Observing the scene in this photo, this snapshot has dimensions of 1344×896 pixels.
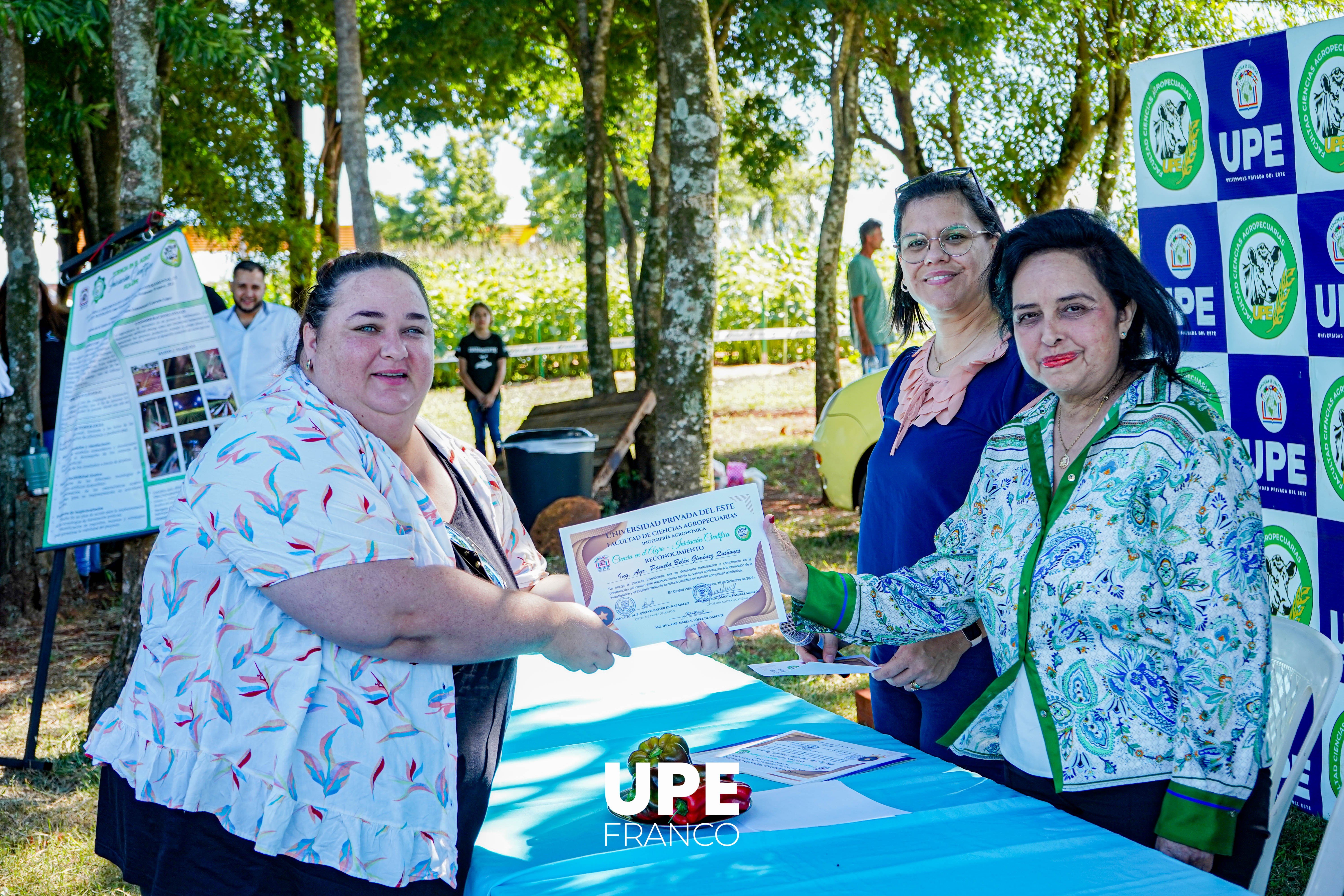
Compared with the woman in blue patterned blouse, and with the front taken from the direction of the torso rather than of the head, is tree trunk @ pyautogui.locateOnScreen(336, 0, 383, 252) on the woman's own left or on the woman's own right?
on the woman's own right

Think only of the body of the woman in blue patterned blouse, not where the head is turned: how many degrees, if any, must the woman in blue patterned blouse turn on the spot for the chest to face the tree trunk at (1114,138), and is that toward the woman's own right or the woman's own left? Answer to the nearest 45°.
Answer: approximately 135° to the woman's own right

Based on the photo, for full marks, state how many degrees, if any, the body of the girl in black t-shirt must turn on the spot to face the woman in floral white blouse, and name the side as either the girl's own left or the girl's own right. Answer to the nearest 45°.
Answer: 0° — they already face them

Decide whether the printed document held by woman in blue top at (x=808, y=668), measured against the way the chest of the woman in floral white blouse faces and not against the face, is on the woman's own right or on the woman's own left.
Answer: on the woman's own left

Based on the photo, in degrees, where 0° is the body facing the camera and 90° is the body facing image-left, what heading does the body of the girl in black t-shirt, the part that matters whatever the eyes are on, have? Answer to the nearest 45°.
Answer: approximately 0°

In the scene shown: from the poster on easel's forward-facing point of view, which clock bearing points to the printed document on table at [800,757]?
The printed document on table is roughly at 10 o'clock from the poster on easel.

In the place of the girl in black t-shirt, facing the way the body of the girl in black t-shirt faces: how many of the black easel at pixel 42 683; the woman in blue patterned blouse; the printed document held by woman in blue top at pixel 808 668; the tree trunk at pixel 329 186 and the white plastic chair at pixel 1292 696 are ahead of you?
4
